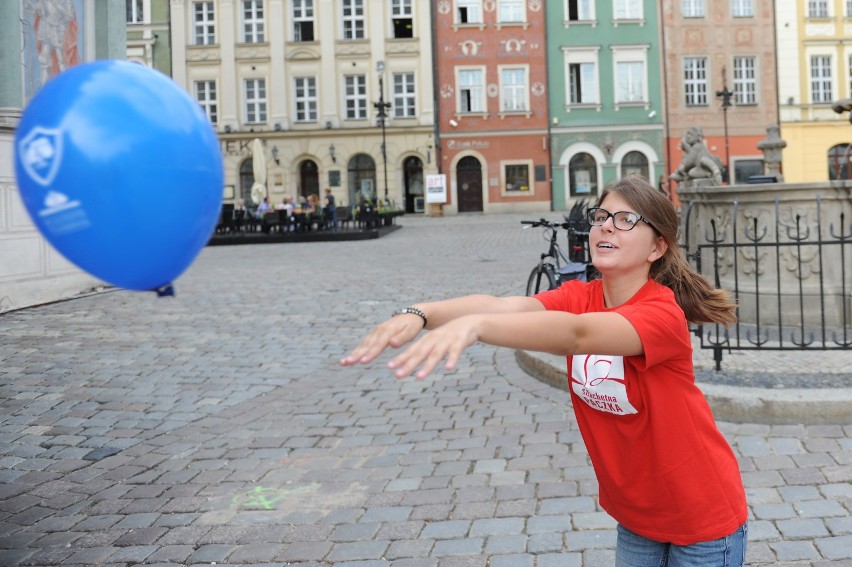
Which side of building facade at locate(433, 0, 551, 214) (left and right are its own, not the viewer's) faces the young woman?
front

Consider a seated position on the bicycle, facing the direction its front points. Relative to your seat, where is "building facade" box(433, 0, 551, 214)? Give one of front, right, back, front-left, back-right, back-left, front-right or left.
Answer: back-right

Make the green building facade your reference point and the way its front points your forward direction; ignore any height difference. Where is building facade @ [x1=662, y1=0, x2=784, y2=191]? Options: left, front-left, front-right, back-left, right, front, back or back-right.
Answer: left

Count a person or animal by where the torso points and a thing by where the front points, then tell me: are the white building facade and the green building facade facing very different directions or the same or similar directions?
same or similar directions

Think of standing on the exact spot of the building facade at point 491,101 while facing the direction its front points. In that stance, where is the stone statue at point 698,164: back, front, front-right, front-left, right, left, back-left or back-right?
front

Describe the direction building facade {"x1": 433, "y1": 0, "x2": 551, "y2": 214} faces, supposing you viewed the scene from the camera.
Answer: facing the viewer

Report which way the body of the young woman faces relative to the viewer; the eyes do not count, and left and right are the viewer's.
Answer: facing the viewer and to the left of the viewer

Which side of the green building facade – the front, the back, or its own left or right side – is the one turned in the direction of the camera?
front

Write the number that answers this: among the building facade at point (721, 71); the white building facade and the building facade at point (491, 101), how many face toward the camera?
3

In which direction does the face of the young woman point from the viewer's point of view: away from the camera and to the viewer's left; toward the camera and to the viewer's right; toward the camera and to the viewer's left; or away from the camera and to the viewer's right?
toward the camera and to the viewer's left

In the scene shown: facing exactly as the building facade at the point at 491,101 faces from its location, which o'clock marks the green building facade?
The green building facade is roughly at 9 o'clock from the building facade.

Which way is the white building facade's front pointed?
toward the camera

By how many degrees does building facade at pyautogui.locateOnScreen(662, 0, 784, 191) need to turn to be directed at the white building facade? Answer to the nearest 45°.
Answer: approximately 90° to its right

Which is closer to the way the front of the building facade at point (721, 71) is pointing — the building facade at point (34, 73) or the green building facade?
the building facade
